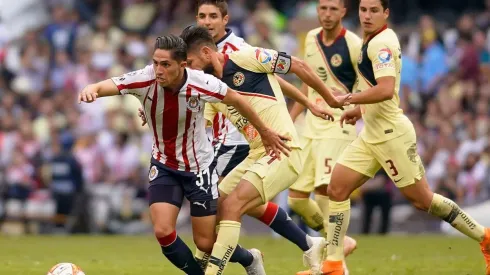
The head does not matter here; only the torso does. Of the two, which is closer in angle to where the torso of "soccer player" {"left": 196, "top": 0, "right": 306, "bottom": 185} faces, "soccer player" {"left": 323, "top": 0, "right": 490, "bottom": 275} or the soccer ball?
the soccer ball

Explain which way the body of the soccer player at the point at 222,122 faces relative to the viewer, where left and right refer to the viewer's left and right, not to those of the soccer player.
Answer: facing the viewer and to the left of the viewer

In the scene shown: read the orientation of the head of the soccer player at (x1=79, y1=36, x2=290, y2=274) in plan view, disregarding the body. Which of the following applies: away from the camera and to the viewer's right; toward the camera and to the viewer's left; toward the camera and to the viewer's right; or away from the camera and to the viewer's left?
toward the camera and to the viewer's left

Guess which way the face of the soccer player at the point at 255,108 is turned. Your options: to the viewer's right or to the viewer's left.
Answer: to the viewer's left

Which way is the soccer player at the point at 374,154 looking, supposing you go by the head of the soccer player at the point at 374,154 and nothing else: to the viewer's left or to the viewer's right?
to the viewer's left

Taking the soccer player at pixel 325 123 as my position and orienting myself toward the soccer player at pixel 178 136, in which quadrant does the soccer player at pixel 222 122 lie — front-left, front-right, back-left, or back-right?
front-right

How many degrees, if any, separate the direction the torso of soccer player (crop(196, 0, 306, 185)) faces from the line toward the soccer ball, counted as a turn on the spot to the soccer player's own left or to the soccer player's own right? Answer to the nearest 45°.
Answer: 0° — they already face it

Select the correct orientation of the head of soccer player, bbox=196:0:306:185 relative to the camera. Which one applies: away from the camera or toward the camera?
toward the camera

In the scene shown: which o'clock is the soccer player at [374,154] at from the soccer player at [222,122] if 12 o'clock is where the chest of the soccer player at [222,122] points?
the soccer player at [374,154] is roughly at 8 o'clock from the soccer player at [222,122].
